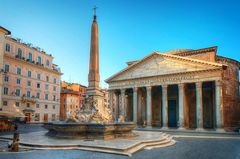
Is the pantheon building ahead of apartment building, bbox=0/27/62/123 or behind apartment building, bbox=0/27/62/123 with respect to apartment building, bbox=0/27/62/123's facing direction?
ahead

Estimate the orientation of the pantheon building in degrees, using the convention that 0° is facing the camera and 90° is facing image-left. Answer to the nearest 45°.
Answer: approximately 45°

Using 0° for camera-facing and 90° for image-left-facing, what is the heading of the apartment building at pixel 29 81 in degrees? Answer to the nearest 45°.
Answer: approximately 315°

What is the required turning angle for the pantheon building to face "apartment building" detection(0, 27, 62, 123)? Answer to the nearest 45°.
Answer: approximately 45° to its right

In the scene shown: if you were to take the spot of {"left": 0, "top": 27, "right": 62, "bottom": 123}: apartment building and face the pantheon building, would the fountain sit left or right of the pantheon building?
right

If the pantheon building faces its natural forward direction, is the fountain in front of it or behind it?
in front

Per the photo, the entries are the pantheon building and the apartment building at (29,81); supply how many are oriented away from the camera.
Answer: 0
